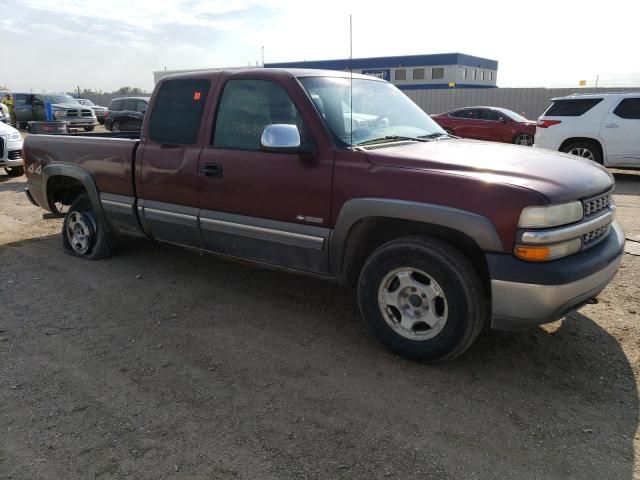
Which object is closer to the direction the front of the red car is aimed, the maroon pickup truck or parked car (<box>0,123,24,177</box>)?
the maroon pickup truck

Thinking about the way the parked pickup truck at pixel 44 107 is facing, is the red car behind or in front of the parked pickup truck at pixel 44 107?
in front

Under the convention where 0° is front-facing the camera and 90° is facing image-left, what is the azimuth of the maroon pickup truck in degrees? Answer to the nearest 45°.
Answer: approximately 315°

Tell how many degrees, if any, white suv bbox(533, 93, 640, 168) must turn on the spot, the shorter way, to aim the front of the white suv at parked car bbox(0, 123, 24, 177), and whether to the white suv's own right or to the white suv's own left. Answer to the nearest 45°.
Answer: approximately 135° to the white suv's own right

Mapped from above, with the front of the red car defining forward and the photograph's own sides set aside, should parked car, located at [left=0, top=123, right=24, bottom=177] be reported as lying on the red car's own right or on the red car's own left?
on the red car's own right

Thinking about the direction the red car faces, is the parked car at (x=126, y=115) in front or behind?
behind

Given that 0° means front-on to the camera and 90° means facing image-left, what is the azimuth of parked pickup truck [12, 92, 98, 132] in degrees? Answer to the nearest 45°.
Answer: approximately 315°

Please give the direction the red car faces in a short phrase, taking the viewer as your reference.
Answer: facing the viewer and to the right of the viewer

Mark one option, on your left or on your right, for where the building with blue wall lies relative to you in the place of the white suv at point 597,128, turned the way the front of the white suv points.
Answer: on your left

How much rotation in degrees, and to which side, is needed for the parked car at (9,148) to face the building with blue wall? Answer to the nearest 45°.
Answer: approximately 90° to its left
